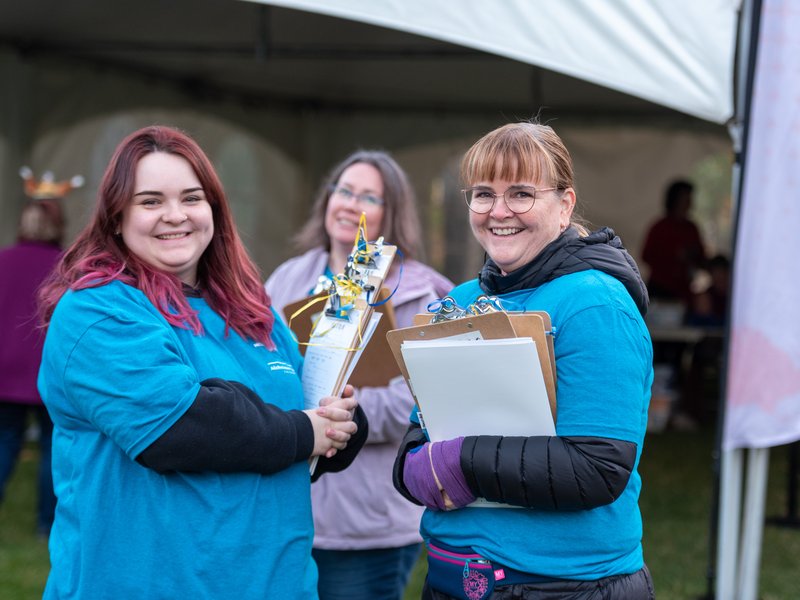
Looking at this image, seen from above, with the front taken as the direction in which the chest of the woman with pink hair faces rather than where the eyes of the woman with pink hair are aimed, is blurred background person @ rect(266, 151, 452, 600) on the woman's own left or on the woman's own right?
on the woman's own left

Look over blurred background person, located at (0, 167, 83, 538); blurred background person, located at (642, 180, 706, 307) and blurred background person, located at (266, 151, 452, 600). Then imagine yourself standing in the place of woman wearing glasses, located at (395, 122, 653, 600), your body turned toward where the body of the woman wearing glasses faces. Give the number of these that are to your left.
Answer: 0

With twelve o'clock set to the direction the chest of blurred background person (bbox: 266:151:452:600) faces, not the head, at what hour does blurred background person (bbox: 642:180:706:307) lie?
blurred background person (bbox: 642:180:706:307) is roughly at 7 o'clock from blurred background person (bbox: 266:151:452:600).

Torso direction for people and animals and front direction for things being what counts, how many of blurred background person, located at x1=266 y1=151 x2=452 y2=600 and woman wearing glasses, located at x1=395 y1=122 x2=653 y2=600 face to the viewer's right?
0

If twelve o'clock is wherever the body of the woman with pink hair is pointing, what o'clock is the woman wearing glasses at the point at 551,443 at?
The woman wearing glasses is roughly at 11 o'clock from the woman with pink hair.

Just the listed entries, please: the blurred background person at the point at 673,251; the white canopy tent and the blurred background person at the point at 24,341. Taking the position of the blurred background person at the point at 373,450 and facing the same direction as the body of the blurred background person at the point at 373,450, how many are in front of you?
0

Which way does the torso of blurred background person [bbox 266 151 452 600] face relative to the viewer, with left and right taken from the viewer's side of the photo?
facing the viewer

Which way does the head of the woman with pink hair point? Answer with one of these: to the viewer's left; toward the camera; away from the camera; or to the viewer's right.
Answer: toward the camera

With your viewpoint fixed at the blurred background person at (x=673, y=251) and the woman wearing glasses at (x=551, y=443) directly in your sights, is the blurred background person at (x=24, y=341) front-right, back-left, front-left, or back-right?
front-right

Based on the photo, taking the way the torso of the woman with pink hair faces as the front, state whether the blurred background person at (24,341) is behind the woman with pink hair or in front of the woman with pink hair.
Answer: behind

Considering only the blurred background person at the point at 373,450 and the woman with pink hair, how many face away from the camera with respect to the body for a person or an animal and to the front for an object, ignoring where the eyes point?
0

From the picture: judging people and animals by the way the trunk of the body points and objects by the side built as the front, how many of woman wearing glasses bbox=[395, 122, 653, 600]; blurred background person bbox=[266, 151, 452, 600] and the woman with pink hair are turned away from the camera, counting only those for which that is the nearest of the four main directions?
0

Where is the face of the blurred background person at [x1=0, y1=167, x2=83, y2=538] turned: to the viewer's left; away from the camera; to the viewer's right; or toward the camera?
away from the camera

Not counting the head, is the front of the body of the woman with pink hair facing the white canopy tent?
no

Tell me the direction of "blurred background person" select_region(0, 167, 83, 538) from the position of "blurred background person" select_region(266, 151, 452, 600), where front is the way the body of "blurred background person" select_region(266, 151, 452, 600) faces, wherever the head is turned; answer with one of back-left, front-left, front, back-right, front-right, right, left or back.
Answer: back-right

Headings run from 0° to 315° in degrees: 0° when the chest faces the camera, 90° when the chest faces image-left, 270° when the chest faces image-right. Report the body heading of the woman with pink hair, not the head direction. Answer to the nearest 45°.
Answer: approximately 315°

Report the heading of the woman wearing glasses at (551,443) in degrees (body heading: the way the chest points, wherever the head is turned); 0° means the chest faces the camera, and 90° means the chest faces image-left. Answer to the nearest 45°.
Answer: approximately 45°

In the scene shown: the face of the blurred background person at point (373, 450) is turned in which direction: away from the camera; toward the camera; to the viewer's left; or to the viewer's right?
toward the camera
